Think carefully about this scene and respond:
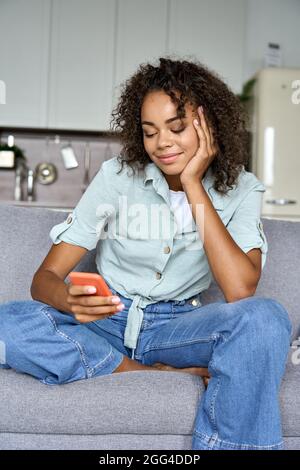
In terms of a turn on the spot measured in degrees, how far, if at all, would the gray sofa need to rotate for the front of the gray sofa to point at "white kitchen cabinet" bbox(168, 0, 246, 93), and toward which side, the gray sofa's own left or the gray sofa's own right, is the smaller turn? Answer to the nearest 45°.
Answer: approximately 180°

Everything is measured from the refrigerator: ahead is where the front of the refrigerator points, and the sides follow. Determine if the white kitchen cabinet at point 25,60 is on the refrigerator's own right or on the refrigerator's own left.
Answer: on the refrigerator's own right

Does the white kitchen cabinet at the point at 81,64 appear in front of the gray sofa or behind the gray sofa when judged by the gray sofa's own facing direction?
behind

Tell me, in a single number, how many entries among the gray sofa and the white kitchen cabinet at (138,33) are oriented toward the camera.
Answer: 2

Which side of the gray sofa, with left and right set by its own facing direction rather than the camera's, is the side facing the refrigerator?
back

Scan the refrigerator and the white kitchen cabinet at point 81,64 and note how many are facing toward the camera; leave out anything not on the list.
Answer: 2

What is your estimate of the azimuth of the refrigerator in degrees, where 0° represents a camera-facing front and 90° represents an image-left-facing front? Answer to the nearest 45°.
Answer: approximately 0°
